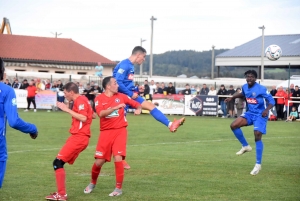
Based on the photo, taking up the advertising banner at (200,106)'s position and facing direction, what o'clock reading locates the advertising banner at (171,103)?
the advertising banner at (171,103) is roughly at 3 o'clock from the advertising banner at (200,106).

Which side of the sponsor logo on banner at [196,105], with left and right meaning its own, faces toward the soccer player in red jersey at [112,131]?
front

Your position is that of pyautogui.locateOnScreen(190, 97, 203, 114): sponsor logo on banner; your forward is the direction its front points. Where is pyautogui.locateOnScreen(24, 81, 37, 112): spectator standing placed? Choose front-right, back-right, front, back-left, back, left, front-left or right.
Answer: right

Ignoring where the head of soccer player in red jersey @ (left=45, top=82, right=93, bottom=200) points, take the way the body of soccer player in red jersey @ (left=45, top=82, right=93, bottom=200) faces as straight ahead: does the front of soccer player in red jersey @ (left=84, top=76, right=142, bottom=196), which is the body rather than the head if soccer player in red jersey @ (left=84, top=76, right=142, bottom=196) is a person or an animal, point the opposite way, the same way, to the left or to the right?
to the left

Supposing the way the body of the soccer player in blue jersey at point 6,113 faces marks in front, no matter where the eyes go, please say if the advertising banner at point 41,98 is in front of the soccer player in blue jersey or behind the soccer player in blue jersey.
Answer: in front

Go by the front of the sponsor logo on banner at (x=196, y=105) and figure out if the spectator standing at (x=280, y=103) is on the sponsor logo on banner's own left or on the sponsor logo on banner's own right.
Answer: on the sponsor logo on banner's own left

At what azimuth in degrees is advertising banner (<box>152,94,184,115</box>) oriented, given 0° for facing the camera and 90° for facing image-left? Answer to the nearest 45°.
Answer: approximately 0°

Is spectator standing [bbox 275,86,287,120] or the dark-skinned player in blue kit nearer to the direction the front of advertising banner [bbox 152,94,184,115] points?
the dark-skinned player in blue kit

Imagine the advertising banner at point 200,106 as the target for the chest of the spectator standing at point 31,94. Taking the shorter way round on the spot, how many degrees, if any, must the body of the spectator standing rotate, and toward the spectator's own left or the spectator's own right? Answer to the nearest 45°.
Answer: approximately 90° to the spectator's own left
